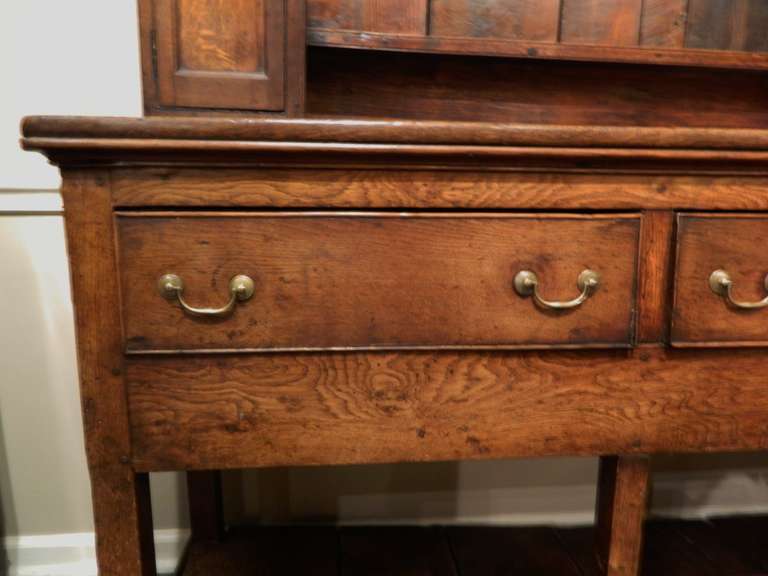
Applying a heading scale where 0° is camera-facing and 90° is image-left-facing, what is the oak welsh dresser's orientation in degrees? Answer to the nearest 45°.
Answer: approximately 0°
